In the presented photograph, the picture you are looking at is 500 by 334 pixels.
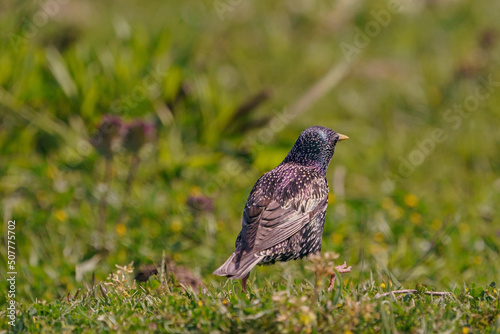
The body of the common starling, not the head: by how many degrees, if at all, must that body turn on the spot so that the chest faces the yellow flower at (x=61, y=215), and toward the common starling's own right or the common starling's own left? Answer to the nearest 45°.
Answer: approximately 90° to the common starling's own left

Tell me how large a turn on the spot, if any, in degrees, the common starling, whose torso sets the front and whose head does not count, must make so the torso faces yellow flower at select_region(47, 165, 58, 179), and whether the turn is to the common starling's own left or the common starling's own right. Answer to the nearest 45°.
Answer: approximately 90° to the common starling's own left

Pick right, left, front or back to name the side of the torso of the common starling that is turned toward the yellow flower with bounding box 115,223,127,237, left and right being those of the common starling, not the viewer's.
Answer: left

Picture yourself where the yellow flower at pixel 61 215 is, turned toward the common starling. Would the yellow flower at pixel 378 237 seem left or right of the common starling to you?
left

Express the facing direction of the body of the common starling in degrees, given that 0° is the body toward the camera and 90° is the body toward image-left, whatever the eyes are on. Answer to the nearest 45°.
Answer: approximately 225°

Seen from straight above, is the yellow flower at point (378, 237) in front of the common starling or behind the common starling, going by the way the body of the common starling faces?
in front

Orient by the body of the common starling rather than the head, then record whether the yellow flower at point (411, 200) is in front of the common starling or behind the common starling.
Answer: in front

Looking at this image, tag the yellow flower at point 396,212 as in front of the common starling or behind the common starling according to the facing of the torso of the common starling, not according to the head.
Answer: in front

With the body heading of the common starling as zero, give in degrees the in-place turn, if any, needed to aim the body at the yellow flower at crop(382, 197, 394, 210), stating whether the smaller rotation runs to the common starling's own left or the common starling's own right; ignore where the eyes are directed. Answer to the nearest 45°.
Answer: approximately 45° to the common starling's own left
